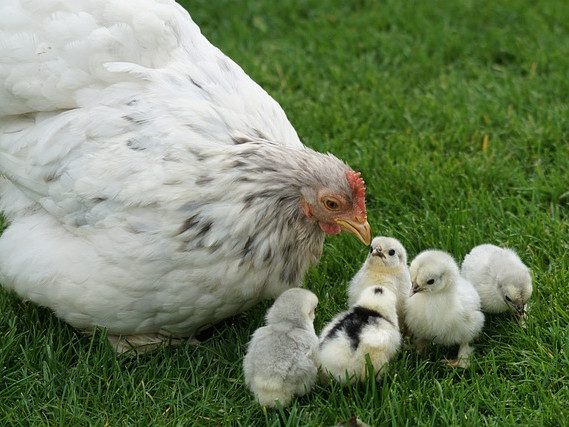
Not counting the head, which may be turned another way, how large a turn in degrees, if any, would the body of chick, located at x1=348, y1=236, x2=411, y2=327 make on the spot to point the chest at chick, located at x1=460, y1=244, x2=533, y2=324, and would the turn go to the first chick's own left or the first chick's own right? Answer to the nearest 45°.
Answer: approximately 90° to the first chick's own left

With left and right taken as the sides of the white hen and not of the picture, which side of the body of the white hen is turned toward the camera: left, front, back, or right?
right

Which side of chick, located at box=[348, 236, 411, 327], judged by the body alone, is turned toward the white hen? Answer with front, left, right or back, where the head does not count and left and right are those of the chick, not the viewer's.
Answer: right

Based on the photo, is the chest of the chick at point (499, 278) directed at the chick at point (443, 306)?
no

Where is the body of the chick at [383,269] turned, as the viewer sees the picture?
toward the camera

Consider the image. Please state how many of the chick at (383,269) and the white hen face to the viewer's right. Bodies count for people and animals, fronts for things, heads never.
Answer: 1

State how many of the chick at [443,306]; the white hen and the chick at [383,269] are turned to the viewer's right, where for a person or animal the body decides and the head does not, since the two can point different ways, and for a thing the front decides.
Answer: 1

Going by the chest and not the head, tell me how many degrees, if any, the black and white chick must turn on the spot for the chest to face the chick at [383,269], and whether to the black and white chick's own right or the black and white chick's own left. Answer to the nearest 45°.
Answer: approximately 45° to the black and white chick's own left

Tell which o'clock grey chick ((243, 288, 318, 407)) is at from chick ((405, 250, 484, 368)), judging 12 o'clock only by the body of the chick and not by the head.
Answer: The grey chick is roughly at 12 o'clock from the chick.

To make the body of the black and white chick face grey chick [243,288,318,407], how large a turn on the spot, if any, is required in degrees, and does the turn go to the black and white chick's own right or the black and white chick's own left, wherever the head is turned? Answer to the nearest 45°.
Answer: approximately 135° to the black and white chick's own left

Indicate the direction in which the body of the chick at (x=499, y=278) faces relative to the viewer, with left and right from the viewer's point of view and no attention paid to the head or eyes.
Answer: facing the viewer and to the right of the viewer

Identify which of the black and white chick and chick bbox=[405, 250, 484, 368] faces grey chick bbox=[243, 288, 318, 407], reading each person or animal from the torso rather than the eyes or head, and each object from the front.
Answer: the chick

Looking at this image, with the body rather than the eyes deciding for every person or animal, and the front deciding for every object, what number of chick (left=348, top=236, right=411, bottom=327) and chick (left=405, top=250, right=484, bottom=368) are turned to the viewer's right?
0

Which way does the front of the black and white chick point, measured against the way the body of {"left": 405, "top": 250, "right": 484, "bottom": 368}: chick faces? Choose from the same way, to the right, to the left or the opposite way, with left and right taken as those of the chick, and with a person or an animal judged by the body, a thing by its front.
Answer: the opposite way

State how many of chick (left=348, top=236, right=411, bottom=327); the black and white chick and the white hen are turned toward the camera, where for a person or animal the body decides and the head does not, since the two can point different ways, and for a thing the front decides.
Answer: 1

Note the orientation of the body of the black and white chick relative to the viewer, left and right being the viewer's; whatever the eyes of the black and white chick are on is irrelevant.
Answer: facing away from the viewer and to the right of the viewer
